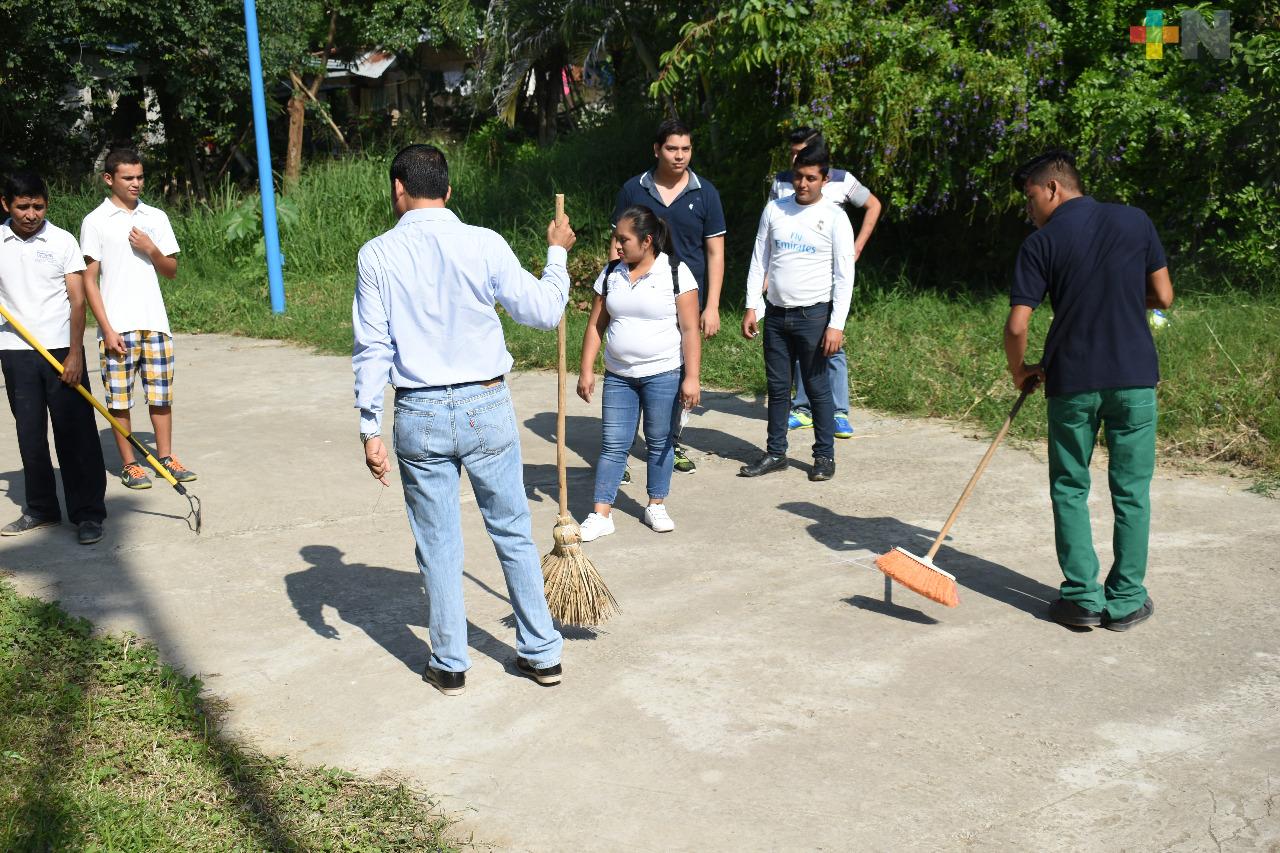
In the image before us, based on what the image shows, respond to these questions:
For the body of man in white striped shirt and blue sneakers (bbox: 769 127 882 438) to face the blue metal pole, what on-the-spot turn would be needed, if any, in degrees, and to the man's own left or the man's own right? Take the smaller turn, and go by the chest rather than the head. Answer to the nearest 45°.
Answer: approximately 135° to the man's own right

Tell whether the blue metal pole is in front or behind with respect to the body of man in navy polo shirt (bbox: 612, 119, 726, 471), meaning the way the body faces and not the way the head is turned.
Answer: behind

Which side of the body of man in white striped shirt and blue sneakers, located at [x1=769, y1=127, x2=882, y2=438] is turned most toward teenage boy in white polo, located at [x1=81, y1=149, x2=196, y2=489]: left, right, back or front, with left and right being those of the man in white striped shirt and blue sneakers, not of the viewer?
right

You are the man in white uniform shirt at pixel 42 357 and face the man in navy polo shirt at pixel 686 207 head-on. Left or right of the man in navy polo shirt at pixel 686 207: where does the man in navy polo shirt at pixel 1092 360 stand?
right

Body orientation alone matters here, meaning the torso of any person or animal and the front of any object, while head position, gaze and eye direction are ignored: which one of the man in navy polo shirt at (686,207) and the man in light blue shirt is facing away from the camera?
the man in light blue shirt

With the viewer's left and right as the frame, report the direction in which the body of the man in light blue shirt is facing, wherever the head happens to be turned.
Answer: facing away from the viewer

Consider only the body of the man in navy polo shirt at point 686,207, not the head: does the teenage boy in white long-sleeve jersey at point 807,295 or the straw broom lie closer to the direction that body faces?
the straw broom

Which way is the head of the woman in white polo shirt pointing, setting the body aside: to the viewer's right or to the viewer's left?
to the viewer's left
